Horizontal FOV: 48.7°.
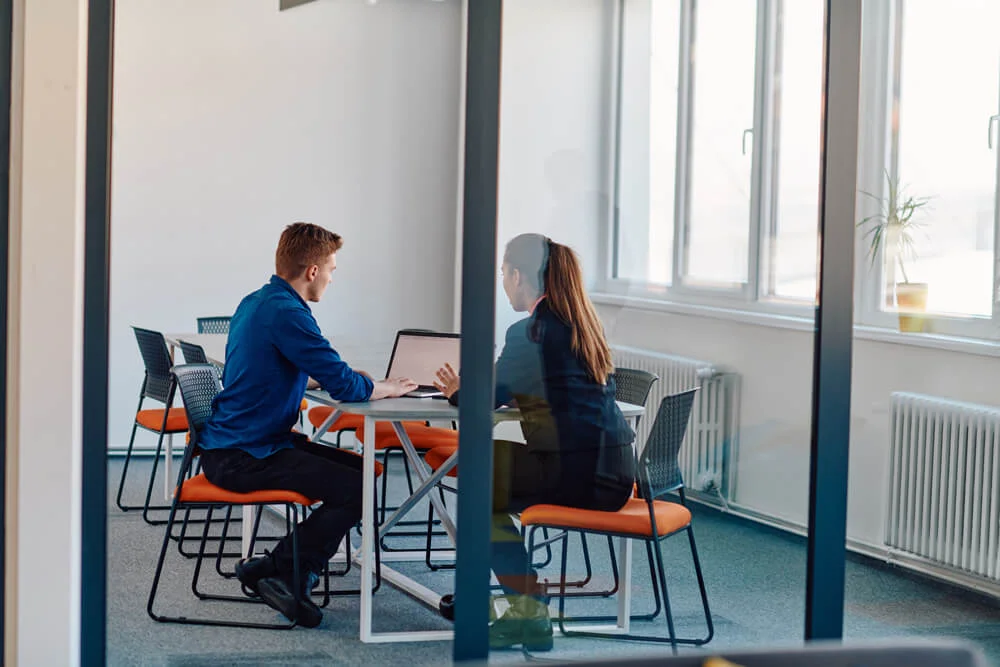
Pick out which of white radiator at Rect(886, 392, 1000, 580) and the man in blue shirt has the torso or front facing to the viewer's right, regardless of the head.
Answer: the man in blue shirt

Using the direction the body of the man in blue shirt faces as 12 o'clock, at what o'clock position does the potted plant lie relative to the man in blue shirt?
The potted plant is roughly at 12 o'clock from the man in blue shirt.

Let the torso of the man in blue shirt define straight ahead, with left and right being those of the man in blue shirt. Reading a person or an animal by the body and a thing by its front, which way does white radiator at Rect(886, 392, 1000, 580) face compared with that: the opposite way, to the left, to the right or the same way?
the opposite way

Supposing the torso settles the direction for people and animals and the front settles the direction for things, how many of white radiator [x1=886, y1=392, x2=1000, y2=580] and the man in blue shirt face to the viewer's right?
1

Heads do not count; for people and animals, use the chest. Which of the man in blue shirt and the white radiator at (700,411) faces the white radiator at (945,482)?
the man in blue shirt

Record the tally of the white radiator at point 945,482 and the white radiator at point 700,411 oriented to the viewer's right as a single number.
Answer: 0

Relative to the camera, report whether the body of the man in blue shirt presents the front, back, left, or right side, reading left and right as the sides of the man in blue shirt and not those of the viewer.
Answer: right

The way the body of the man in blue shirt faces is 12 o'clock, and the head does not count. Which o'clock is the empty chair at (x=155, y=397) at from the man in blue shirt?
The empty chair is roughly at 8 o'clock from the man in blue shirt.

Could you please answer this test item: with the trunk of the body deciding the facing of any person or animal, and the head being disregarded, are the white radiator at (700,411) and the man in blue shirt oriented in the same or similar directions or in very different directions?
very different directions

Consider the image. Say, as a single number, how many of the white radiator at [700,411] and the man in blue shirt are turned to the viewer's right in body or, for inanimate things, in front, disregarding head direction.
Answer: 1

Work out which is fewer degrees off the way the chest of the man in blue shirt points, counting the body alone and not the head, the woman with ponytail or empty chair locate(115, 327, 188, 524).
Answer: the woman with ponytail

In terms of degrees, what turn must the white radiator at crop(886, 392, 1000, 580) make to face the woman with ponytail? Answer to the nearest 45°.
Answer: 0° — it already faces them

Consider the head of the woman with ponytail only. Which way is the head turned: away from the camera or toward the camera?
away from the camera
